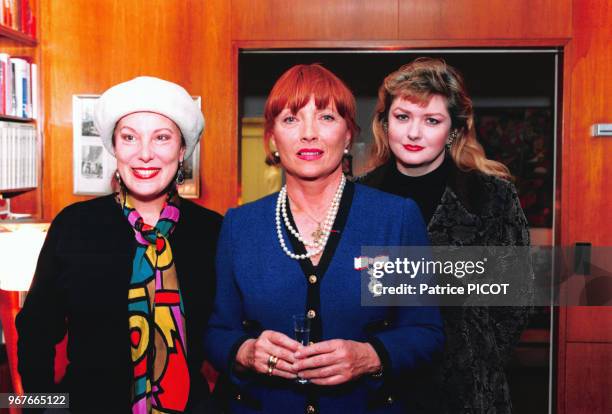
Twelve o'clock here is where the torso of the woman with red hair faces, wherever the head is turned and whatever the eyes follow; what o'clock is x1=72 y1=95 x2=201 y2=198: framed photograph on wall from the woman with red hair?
The framed photograph on wall is roughly at 5 o'clock from the woman with red hair.

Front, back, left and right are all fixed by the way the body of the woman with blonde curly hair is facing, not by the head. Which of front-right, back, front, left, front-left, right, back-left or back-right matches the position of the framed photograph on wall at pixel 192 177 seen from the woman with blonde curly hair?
right

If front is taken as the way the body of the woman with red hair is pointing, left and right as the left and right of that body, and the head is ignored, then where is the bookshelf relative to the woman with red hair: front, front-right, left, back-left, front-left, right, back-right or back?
back-right

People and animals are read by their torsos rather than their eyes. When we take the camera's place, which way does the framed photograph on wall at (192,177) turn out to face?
facing the viewer

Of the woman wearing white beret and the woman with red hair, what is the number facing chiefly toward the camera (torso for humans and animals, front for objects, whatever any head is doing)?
2
